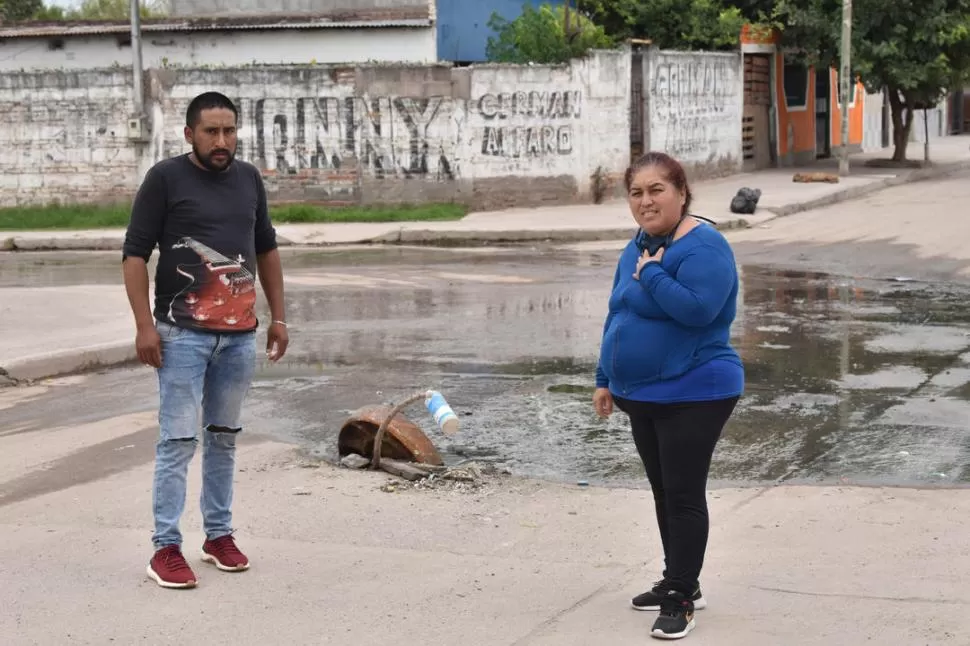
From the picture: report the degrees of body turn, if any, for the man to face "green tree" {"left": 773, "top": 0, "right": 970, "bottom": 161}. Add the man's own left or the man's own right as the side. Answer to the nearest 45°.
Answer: approximately 90° to the man's own left

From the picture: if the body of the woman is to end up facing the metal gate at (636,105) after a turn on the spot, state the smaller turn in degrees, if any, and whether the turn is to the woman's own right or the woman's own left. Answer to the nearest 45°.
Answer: approximately 135° to the woman's own right

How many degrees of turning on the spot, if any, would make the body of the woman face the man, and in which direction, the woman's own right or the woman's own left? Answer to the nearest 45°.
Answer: approximately 45° to the woman's own right

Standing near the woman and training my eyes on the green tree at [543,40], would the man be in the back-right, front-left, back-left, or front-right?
front-left

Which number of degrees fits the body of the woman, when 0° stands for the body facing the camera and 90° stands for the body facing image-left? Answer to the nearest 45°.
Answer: approximately 45°

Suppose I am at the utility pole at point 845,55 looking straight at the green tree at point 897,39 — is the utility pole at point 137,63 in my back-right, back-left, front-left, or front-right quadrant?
back-left

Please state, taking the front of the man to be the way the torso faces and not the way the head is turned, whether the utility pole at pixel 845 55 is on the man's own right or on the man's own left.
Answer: on the man's own left

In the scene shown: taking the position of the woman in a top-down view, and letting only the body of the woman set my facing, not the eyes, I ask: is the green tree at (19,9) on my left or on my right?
on my right

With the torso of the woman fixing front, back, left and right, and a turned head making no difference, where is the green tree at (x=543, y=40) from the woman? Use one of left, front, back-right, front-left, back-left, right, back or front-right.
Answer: back-right

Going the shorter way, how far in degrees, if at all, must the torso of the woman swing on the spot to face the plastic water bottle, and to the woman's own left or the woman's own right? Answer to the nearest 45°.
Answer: approximately 90° to the woman's own right

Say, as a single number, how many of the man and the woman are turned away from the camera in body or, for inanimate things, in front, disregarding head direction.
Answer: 0

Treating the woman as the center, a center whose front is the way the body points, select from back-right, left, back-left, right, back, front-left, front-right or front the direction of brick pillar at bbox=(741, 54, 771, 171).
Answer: back-right

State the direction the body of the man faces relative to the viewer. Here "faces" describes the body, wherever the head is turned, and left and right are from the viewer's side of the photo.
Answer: facing the viewer and to the right of the viewer
